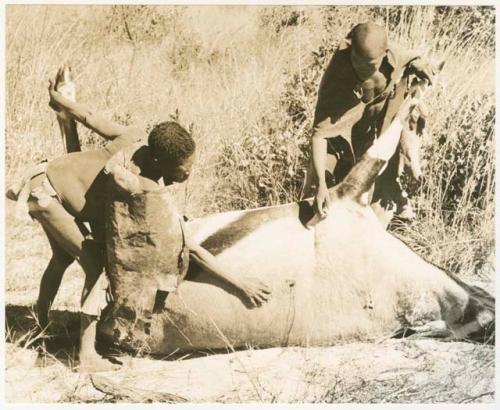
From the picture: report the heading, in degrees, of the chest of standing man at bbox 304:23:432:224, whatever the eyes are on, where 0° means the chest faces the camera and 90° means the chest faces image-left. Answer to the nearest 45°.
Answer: approximately 0°
